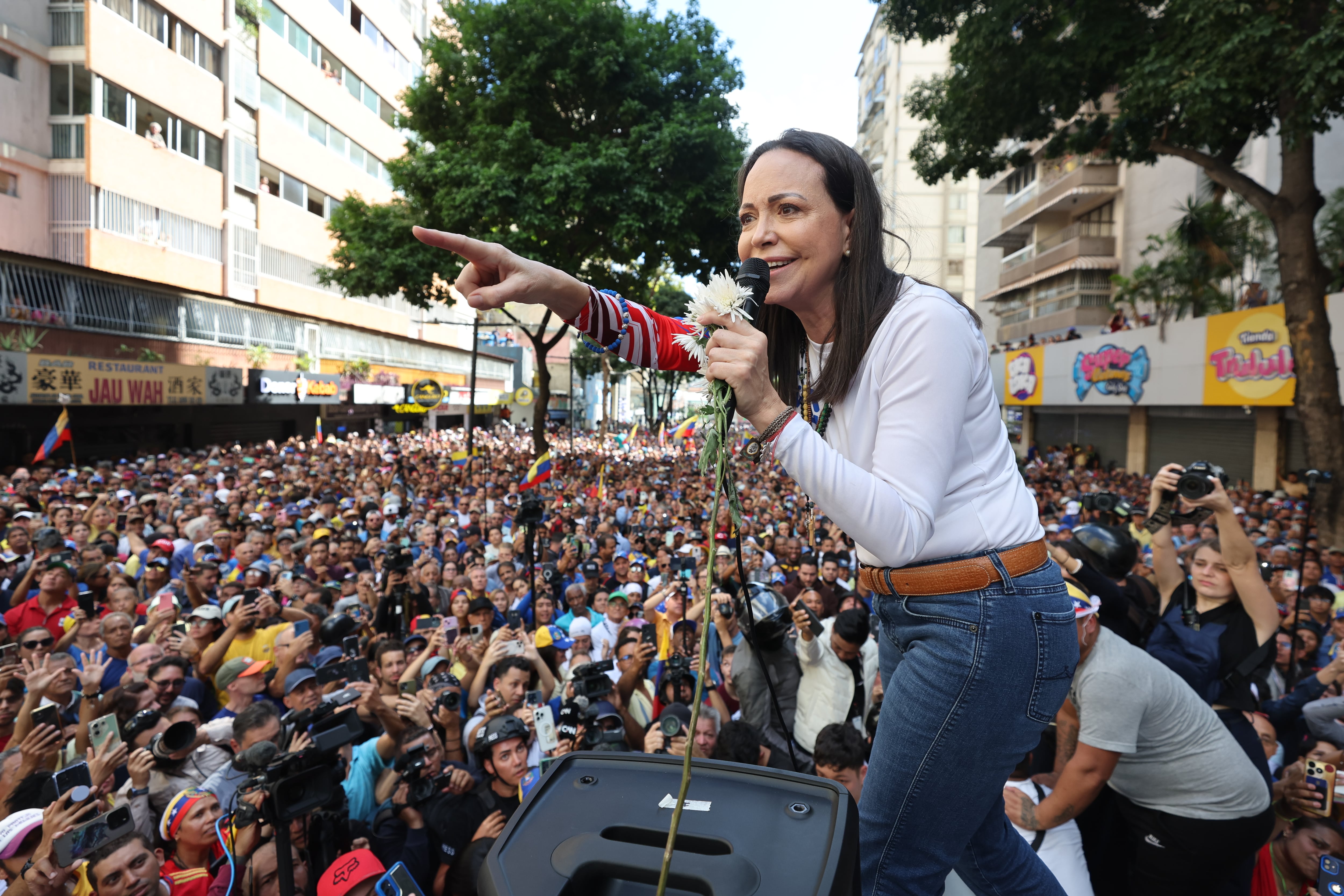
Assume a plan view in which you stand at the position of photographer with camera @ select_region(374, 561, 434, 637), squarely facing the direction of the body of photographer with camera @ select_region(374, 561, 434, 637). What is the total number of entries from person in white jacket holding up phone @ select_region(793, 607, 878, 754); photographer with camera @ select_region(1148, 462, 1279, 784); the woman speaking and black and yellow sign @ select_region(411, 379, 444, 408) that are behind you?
1

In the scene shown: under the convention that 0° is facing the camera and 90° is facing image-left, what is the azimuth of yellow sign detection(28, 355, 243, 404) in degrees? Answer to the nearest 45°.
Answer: approximately 315°

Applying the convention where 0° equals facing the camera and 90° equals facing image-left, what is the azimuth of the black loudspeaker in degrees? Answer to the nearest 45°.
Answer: approximately 180°

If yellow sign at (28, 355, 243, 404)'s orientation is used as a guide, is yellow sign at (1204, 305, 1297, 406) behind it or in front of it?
in front

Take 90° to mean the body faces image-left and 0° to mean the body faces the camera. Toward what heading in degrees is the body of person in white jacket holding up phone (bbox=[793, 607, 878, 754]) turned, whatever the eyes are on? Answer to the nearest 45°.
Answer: approximately 315°

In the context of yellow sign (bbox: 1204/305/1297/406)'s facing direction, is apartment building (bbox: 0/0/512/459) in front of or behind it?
in front

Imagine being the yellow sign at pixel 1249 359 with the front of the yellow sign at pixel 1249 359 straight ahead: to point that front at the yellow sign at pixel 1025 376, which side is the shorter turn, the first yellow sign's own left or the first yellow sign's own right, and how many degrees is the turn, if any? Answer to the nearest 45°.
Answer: approximately 90° to the first yellow sign's own right

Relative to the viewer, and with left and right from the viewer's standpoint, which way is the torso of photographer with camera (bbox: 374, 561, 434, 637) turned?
facing the viewer

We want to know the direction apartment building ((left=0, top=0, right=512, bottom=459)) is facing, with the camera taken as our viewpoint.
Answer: facing the viewer and to the right of the viewer

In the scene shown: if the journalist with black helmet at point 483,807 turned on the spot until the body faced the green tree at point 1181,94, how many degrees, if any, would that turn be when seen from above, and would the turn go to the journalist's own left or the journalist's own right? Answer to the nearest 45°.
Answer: approximately 90° to the journalist's own left

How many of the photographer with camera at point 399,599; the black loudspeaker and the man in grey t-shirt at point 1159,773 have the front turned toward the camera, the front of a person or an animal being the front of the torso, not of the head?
1
